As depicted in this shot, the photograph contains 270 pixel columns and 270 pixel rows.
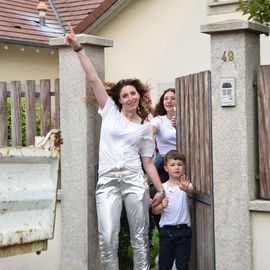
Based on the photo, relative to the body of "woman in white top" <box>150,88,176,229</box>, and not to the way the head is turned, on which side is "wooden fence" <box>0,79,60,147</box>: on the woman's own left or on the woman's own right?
on the woman's own right

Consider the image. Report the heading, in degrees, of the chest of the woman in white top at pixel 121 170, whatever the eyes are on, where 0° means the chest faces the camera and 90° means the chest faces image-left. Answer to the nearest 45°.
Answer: approximately 0°

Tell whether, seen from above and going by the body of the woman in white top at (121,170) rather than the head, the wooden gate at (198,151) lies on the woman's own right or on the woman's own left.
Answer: on the woman's own left

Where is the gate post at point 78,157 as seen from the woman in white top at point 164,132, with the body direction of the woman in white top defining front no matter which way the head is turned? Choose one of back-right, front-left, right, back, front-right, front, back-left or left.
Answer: right
